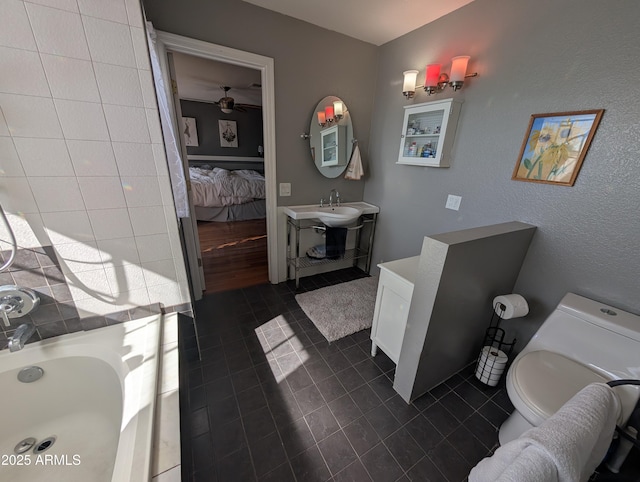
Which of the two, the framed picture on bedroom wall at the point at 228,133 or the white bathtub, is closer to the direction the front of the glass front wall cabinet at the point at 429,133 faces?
the white bathtub

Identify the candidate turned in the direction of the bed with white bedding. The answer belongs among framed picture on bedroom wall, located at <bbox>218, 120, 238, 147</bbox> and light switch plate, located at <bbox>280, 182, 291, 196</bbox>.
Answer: the framed picture on bedroom wall

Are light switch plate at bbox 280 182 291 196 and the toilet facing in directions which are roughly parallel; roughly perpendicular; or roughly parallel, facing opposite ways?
roughly perpendicular

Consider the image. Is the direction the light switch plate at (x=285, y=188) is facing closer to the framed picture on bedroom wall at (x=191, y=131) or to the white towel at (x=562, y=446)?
the white towel

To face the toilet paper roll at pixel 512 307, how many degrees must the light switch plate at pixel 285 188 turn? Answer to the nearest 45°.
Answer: approximately 45° to its left

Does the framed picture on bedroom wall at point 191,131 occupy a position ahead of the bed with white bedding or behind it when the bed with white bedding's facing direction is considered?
behind

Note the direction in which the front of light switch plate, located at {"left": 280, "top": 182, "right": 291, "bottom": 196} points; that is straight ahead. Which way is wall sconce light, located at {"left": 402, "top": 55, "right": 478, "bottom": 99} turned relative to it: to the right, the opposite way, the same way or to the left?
to the right

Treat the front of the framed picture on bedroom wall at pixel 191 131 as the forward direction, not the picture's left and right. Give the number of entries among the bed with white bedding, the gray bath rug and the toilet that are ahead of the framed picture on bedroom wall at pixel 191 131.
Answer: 3
